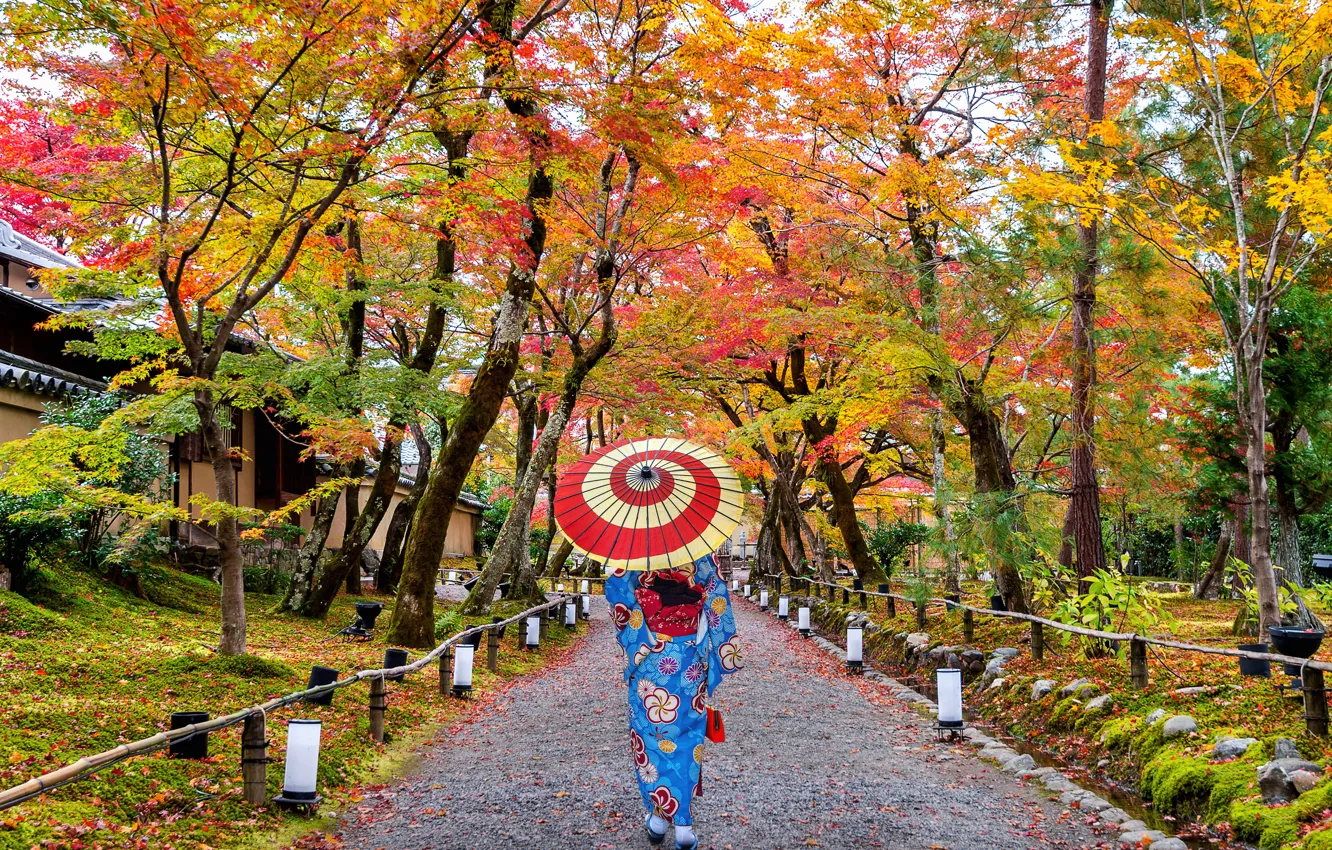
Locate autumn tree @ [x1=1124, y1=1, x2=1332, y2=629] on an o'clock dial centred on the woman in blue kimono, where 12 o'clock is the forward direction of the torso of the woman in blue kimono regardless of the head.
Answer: The autumn tree is roughly at 2 o'clock from the woman in blue kimono.

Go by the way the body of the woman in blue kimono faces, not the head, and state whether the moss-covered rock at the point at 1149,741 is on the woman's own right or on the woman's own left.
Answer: on the woman's own right

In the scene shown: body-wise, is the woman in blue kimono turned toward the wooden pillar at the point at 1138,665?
no

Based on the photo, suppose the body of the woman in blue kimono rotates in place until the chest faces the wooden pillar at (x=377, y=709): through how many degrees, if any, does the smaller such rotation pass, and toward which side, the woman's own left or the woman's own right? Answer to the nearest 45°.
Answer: approximately 45° to the woman's own left

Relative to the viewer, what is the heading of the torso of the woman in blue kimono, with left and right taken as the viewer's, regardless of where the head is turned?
facing away from the viewer

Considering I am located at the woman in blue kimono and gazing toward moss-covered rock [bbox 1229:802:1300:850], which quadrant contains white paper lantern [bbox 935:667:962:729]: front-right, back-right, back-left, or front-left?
front-left

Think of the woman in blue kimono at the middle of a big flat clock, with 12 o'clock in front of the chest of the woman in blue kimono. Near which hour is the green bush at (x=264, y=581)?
The green bush is roughly at 11 o'clock from the woman in blue kimono.

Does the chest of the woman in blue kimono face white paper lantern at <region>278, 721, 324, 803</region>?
no

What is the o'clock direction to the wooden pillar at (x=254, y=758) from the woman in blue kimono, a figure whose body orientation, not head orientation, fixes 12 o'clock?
The wooden pillar is roughly at 9 o'clock from the woman in blue kimono.

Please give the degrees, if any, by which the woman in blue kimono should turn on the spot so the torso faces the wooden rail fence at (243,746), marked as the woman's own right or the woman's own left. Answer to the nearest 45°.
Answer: approximately 90° to the woman's own left

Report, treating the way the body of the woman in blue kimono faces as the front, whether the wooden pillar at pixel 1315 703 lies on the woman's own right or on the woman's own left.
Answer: on the woman's own right

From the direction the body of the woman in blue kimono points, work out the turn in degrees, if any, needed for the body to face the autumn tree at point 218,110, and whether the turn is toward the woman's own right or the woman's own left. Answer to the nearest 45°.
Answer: approximately 45° to the woman's own left

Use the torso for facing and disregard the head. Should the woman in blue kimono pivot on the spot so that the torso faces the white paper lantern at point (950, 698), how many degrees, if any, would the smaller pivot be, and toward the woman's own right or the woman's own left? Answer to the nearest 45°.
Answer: approximately 45° to the woman's own right

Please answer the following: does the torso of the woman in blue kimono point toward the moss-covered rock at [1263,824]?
no
